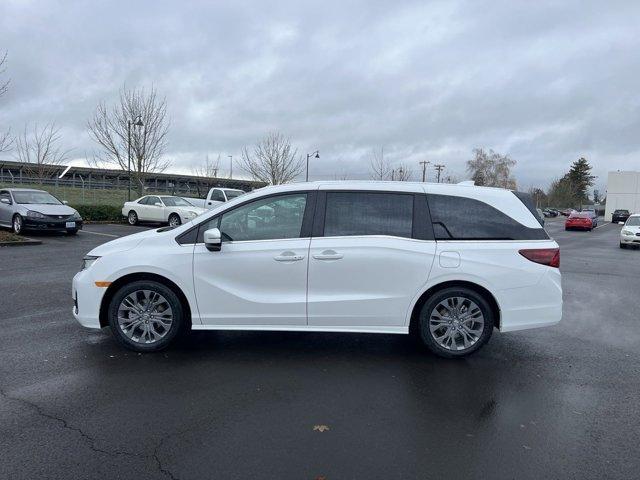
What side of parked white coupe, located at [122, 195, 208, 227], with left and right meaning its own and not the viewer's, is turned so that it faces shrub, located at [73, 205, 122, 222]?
back

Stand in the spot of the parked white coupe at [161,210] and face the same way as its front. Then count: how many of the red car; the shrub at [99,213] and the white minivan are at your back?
1

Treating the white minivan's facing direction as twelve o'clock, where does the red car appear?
The red car is roughly at 4 o'clock from the white minivan.

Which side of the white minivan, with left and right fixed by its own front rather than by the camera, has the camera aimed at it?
left

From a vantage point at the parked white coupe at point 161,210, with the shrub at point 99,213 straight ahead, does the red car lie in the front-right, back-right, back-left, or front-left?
back-right

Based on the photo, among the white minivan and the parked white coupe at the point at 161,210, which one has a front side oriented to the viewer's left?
the white minivan

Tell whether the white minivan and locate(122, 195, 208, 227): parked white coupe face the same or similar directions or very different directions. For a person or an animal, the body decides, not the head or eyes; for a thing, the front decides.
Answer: very different directions

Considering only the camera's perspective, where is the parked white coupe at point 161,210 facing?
facing the viewer and to the right of the viewer

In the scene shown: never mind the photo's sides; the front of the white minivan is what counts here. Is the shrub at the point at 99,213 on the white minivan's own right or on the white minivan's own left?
on the white minivan's own right

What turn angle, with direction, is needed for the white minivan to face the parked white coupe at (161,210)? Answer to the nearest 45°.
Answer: approximately 45° to its right

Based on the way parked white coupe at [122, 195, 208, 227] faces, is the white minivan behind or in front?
in front

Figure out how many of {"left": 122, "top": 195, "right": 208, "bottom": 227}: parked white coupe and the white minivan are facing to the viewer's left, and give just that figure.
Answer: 1
